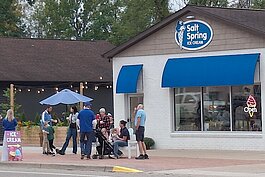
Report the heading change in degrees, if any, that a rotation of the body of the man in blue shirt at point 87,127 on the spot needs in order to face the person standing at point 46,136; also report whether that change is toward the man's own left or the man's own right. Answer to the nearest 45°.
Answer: approximately 45° to the man's own left

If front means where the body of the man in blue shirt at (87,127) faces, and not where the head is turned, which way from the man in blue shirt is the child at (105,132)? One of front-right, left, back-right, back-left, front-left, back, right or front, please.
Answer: front-right

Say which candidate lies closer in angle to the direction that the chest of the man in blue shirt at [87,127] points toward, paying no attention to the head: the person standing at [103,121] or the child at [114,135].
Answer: the person standing

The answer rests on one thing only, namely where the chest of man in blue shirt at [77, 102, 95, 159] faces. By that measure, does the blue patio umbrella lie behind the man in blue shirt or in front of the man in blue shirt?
in front

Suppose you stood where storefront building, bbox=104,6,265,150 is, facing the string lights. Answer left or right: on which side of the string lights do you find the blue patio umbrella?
left

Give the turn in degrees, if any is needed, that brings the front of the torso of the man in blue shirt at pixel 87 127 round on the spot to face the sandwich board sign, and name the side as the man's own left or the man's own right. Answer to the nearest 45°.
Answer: approximately 90° to the man's own left

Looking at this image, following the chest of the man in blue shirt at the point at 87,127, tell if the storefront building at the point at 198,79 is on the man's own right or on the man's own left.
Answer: on the man's own right

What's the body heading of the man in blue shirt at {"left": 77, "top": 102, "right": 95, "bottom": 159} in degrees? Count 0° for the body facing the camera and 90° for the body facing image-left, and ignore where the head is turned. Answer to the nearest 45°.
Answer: approximately 180°
